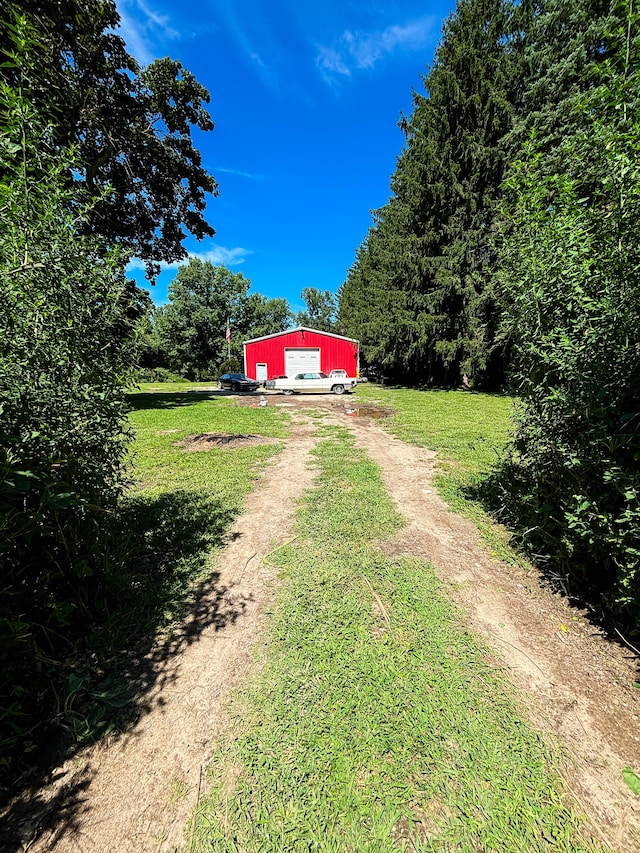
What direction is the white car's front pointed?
to the viewer's right

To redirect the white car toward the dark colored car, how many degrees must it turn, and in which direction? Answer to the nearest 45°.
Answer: approximately 135° to its left

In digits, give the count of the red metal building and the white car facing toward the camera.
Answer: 1

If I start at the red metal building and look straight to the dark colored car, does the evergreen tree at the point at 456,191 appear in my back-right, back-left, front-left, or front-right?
back-left

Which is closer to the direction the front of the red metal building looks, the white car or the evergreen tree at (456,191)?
the white car

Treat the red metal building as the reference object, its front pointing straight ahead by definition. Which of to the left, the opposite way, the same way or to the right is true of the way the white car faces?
to the left

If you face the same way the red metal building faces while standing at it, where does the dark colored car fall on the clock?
The dark colored car is roughly at 2 o'clock from the red metal building.

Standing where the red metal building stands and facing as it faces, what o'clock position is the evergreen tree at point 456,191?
The evergreen tree is roughly at 10 o'clock from the red metal building.
